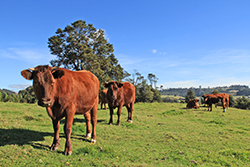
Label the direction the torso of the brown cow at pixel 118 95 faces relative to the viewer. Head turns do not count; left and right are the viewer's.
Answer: facing the viewer and to the left of the viewer

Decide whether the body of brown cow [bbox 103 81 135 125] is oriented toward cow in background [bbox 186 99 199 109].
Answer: no

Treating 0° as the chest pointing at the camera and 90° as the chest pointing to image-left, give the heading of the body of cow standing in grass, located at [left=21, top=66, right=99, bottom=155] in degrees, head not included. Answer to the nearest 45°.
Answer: approximately 45°

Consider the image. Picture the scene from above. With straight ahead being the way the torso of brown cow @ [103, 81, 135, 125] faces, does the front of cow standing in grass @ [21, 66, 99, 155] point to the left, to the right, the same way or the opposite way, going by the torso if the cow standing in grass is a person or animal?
the same way

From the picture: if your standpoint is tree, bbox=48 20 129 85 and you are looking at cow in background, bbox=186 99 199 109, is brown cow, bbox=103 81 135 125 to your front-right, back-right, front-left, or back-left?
front-right

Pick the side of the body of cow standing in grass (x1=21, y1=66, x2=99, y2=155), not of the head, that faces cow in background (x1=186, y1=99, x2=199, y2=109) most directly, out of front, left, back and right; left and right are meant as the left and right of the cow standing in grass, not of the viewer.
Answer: back

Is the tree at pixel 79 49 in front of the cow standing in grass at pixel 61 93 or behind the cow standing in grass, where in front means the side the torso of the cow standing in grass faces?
behind

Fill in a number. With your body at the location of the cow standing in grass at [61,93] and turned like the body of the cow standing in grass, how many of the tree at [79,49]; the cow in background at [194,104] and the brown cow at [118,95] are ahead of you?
0

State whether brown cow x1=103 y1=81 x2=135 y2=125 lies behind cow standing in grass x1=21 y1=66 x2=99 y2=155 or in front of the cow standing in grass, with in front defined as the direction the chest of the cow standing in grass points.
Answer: behind

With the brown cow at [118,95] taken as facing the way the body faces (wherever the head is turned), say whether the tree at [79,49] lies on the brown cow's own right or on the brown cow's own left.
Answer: on the brown cow's own right

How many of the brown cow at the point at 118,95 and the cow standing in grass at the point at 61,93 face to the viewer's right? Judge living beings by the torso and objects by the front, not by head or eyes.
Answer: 0
